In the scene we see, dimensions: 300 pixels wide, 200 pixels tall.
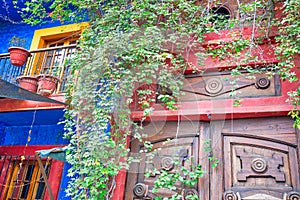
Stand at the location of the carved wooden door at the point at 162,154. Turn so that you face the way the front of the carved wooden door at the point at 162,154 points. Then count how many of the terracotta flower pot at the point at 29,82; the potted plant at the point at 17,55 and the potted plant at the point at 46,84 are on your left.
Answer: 0

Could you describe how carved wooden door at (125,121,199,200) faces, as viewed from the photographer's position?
facing the viewer

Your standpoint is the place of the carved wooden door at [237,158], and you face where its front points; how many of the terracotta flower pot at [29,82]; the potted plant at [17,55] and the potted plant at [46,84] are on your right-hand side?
3

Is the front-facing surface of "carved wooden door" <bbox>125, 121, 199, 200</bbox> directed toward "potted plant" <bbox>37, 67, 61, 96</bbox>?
no

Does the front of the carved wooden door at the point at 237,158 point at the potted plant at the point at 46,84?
no

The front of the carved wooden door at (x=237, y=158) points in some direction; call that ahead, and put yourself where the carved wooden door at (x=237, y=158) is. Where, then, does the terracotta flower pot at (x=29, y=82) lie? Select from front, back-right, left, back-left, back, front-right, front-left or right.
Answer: right

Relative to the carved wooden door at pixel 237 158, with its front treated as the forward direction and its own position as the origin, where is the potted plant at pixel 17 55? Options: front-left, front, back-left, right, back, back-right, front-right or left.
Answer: right

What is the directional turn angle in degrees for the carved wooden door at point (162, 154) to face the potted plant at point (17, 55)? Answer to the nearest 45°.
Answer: approximately 90° to its right

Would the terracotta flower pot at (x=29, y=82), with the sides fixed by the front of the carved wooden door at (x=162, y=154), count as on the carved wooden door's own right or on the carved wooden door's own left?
on the carved wooden door's own right
